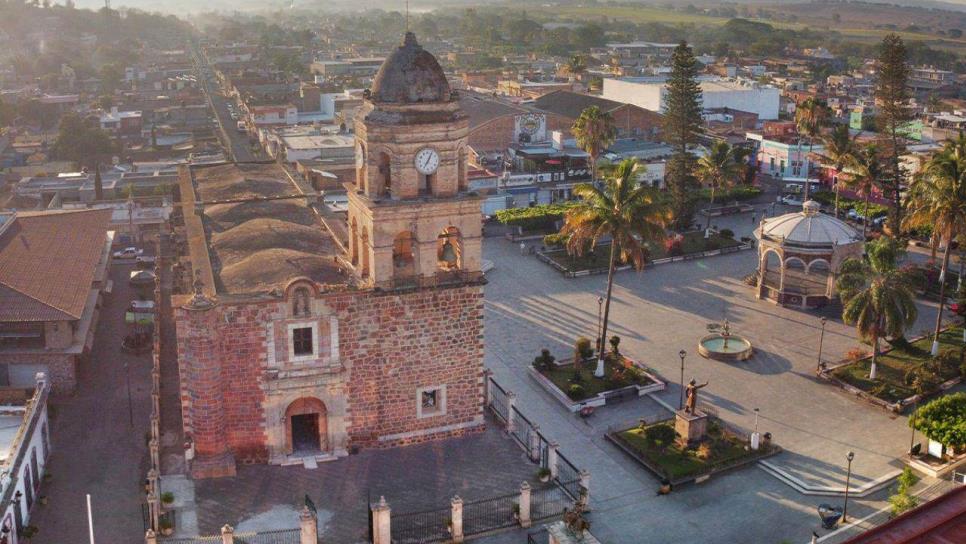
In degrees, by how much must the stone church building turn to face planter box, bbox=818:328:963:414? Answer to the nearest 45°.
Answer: approximately 90° to its left

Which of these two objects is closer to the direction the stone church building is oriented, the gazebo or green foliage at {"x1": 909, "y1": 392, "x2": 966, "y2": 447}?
the green foliage

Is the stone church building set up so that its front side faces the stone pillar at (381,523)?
yes

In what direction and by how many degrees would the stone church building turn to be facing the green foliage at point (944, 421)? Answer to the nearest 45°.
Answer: approximately 90° to its left

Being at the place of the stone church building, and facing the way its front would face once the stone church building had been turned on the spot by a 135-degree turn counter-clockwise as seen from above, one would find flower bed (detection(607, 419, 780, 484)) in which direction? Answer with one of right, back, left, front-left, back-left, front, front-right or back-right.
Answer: front-right

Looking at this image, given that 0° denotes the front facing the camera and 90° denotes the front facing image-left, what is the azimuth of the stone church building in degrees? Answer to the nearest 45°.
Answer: approximately 0°

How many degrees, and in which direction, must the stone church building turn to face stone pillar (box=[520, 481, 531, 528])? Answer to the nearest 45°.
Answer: approximately 45° to its left

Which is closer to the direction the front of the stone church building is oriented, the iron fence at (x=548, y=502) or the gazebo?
the iron fence

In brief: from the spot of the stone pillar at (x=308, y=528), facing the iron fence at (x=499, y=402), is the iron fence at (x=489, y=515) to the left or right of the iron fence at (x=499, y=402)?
right

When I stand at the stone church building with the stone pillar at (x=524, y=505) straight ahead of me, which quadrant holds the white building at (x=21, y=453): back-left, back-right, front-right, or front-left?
back-right

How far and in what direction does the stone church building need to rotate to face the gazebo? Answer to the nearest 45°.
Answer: approximately 135° to its left

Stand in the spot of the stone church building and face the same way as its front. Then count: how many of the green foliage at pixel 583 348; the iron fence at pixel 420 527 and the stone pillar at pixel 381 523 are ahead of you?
2

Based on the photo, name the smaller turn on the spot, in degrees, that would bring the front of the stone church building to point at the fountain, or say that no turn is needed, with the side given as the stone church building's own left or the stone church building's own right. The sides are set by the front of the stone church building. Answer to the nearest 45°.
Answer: approximately 135° to the stone church building's own left

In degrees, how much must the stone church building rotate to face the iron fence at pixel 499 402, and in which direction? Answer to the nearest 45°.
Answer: approximately 45° to its left
